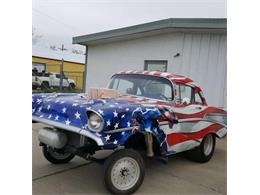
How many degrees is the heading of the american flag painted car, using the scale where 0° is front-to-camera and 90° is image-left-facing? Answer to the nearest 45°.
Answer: approximately 45°

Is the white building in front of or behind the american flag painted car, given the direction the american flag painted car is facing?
behind
